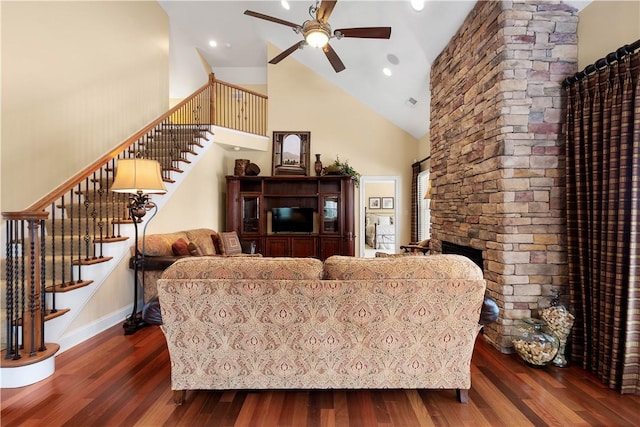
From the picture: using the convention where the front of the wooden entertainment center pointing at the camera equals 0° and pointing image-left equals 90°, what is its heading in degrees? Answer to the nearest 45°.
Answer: approximately 0°

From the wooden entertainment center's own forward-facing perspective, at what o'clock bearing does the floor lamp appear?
The floor lamp is roughly at 1 o'clock from the wooden entertainment center.

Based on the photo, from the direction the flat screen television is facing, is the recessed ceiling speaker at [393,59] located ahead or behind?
ahead

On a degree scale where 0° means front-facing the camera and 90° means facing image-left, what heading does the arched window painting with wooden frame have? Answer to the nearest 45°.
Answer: approximately 0°

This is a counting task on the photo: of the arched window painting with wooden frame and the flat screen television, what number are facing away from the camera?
0

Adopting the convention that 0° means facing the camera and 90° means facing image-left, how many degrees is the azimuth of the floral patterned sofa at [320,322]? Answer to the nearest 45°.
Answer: approximately 180°

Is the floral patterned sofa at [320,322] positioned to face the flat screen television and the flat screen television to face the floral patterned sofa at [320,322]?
yes

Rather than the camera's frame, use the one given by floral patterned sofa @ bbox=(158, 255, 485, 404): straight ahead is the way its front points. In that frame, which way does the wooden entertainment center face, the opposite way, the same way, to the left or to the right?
the opposite way

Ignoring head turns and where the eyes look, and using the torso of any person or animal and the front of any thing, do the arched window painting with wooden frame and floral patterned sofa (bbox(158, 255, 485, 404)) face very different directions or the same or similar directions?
very different directions

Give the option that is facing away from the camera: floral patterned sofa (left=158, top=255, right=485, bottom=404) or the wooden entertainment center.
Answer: the floral patterned sofa

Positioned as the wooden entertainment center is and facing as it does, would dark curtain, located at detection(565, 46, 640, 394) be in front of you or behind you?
in front
